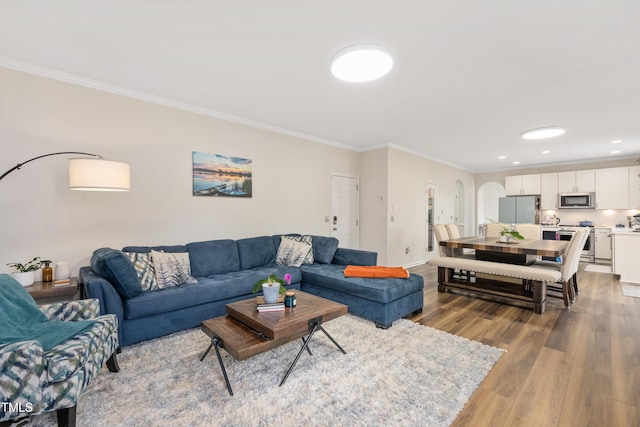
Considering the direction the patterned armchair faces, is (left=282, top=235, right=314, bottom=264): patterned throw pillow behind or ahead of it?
ahead

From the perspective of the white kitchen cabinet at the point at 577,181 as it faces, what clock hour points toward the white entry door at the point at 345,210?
The white entry door is roughly at 1 o'clock from the white kitchen cabinet.

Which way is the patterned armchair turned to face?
to the viewer's right

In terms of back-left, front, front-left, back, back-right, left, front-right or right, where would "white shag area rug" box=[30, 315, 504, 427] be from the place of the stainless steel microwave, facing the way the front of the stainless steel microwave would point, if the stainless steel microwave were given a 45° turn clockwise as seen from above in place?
front-left

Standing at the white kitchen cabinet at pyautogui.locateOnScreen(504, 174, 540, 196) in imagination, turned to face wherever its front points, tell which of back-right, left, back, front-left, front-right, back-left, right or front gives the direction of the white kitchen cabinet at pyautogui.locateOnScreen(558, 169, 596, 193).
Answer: left

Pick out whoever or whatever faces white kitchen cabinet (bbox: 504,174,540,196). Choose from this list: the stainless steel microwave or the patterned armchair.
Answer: the patterned armchair

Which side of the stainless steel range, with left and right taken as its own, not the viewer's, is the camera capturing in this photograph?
front

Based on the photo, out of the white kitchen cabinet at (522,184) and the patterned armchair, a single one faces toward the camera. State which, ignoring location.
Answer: the white kitchen cabinet

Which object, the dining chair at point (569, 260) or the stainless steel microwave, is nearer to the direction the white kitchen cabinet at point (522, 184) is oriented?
the dining chair

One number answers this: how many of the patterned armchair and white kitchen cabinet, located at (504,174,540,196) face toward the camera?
1

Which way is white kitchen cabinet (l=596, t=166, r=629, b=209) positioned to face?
toward the camera

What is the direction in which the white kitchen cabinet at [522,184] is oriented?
toward the camera

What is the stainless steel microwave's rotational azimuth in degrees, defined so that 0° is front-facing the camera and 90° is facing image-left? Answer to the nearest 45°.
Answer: approximately 0°

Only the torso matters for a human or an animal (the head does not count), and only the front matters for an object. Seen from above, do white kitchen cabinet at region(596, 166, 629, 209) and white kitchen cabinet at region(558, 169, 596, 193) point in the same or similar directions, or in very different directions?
same or similar directions

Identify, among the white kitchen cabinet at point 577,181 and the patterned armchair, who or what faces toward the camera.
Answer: the white kitchen cabinet

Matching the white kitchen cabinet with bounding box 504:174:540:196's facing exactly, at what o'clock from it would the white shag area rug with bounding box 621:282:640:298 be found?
The white shag area rug is roughly at 11 o'clock from the white kitchen cabinet.

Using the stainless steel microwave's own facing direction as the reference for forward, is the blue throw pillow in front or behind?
in front

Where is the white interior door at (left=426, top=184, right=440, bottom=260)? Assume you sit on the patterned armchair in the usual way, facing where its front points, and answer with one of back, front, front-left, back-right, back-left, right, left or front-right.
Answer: front
